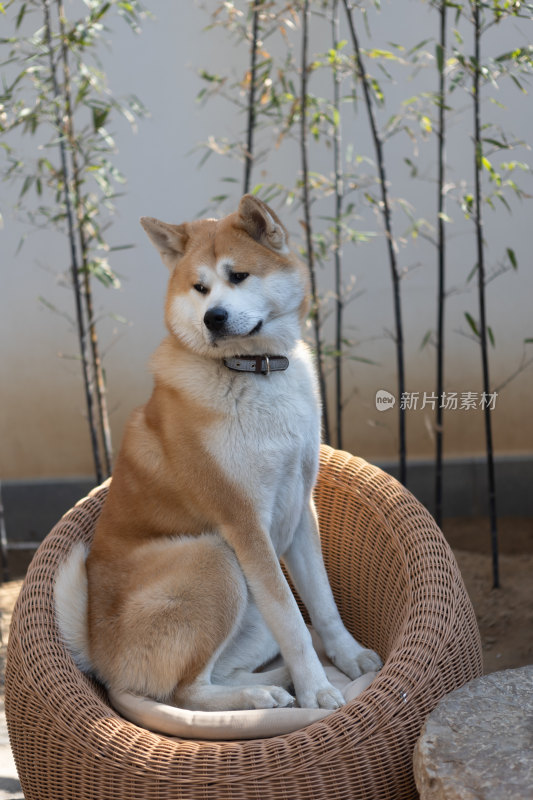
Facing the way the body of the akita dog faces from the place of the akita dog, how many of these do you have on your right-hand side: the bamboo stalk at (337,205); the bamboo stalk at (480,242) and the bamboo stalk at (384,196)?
0

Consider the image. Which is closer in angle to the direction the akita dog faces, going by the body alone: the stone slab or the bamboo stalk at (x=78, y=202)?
the stone slab

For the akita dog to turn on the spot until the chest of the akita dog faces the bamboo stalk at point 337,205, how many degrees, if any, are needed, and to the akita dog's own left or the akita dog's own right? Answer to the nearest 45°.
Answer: approximately 135° to the akita dog's own left

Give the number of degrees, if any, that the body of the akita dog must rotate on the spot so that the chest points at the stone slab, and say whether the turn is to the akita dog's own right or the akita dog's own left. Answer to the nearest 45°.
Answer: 0° — it already faces it

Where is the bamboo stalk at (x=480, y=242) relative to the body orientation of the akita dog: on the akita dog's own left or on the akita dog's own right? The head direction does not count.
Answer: on the akita dog's own left

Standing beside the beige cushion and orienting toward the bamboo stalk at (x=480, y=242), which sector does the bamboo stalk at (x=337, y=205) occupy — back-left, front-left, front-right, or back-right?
front-left

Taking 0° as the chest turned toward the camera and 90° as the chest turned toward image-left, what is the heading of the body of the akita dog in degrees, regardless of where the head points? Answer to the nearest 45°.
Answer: approximately 315°

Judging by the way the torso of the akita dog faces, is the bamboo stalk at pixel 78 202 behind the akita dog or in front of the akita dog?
behind

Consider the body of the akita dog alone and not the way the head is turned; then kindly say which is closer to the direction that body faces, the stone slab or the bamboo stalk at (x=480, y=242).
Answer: the stone slab

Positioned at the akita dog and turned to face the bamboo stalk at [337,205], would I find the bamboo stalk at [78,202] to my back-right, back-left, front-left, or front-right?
front-left

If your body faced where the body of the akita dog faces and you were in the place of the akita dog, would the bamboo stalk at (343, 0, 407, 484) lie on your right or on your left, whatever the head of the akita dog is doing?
on your left
